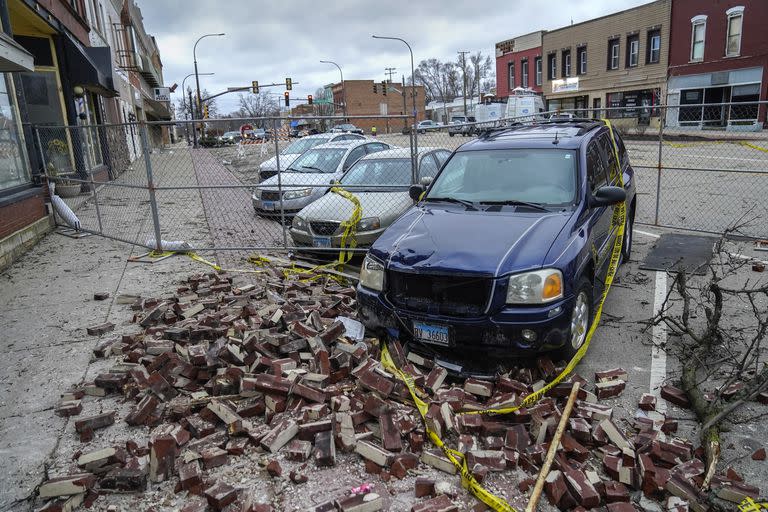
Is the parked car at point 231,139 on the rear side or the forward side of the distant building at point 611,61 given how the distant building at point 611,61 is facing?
on the forward side

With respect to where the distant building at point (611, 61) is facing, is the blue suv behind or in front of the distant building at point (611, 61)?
in front

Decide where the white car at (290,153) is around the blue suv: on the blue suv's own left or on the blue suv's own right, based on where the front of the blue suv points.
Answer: on the blue suv's own right

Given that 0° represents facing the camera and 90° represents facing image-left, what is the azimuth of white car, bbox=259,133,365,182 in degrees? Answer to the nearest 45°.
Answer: approximately 45°

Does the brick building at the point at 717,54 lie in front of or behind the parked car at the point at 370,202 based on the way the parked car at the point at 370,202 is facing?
behind

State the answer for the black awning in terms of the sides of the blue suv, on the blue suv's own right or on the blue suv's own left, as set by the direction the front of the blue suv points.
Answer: on the blue suv's own right

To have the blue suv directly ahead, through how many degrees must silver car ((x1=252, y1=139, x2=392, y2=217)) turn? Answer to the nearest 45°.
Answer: approximately 45° to its left

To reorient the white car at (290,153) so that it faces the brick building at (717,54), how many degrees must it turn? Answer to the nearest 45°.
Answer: approximately 180°

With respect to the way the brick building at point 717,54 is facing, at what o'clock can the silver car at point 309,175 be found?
The silver car is roughly at 11 o'clock from the brick building.

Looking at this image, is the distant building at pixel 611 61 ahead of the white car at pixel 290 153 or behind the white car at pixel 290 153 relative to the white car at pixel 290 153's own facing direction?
behind

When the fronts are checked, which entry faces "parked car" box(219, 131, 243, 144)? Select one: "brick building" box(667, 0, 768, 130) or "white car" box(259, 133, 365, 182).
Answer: the brick building

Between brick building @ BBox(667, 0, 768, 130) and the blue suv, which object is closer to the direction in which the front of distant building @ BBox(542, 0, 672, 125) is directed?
the blue suv

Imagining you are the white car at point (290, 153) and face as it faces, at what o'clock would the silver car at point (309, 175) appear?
the silver car at point (309, 175) is roughly at 10 o'clock from the white car at point (290, 153).
